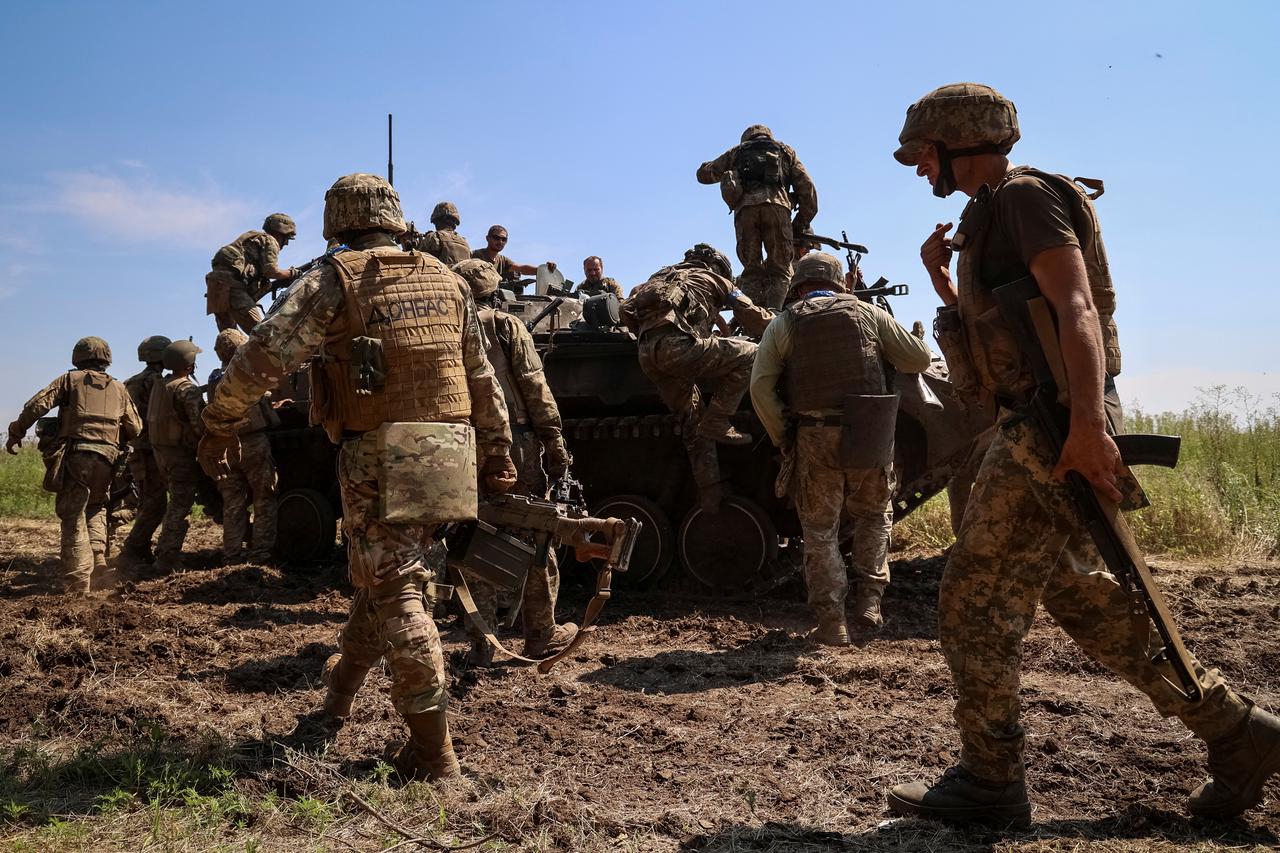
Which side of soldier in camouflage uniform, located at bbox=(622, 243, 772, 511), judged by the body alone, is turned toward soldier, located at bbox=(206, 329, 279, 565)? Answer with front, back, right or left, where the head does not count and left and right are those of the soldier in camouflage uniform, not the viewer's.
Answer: left

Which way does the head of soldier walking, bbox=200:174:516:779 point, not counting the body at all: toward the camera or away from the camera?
away from the camera

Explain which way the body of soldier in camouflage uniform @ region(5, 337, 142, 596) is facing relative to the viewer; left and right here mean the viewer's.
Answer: facing away from the viewer

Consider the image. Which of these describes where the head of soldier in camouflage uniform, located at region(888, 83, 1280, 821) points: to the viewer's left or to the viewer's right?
to the viewer's left

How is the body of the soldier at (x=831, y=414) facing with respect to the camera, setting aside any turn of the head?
away from the camera

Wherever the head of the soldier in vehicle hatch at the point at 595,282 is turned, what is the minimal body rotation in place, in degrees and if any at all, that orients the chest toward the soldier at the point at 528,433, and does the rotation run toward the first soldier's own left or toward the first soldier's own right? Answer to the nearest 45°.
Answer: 0° — they already face them

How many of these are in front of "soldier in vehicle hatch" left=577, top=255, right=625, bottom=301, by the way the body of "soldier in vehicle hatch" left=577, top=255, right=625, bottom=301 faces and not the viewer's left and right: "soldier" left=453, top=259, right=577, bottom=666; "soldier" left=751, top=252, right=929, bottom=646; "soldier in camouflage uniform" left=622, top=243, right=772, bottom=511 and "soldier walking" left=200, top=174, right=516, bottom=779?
4

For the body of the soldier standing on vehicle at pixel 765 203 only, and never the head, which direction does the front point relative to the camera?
away from the camera

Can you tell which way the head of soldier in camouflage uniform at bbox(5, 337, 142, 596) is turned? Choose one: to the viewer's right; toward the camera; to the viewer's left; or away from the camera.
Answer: away from the camera

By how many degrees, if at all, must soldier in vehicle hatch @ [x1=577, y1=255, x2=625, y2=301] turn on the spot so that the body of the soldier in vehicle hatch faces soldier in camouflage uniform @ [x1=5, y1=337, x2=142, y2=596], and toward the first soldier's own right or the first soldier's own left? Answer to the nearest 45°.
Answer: approximately 45° to the first soldier's own right

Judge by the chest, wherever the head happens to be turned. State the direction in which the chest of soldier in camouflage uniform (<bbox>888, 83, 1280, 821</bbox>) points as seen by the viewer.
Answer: to the viewer's left

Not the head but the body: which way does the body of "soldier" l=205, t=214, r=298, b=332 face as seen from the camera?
to the viewer's right

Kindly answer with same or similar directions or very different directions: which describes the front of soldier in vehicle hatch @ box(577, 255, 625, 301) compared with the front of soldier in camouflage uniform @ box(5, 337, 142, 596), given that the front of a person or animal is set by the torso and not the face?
very different directions
